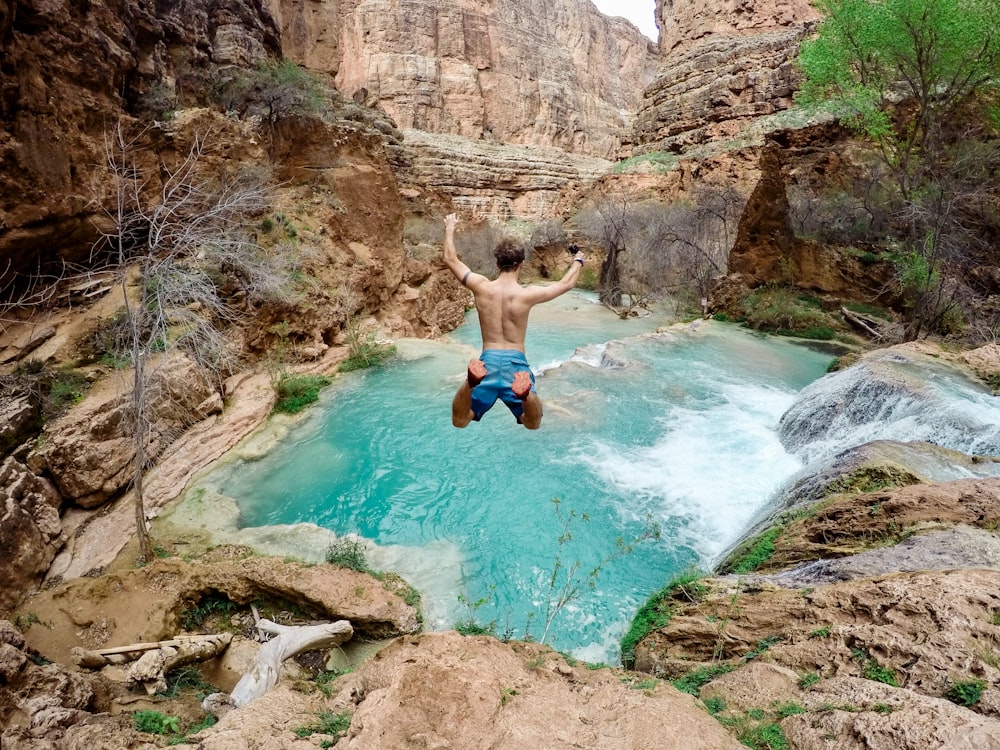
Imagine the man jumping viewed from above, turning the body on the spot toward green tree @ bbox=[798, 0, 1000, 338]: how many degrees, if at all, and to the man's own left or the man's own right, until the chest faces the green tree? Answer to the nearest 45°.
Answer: approximately 45° to the man's own right

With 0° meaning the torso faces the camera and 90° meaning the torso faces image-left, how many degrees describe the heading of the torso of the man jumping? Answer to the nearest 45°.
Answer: approximately 180°

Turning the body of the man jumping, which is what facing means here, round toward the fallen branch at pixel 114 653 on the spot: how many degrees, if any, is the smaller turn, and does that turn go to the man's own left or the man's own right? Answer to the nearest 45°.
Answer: approximately 90° to the man's own left

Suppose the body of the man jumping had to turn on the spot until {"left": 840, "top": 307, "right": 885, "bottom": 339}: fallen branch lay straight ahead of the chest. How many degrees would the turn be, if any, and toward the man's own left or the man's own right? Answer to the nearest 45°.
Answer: approximately 45° to the man's own right

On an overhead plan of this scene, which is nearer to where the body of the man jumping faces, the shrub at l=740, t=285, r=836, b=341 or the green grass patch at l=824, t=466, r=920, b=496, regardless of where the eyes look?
the shrub

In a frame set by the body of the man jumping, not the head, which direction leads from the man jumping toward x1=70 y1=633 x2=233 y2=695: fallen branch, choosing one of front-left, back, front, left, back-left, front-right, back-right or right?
left

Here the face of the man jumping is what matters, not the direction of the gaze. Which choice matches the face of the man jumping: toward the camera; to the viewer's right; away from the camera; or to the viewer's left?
away from the camera

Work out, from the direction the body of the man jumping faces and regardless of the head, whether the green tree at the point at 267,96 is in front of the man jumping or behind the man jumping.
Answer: in front

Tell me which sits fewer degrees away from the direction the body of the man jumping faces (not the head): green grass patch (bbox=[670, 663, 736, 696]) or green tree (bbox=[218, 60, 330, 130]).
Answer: the green tree
